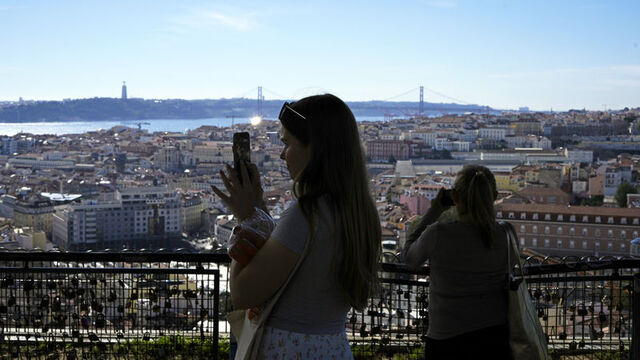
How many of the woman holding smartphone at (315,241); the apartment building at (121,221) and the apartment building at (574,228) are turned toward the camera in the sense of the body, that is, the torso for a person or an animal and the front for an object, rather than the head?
2

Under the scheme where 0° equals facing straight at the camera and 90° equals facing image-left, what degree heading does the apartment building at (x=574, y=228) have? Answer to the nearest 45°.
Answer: approximately 0°

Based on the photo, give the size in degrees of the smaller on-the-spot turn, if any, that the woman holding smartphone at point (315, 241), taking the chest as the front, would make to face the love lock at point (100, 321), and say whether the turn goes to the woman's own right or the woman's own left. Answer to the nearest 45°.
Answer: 0° — they already face it

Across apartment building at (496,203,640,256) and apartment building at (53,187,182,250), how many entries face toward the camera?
2

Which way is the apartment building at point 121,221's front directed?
toward the camera

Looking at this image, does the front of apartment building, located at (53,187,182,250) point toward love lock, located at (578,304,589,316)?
yes

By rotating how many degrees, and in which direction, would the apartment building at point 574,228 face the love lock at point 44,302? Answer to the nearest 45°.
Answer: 0° — it already faces it

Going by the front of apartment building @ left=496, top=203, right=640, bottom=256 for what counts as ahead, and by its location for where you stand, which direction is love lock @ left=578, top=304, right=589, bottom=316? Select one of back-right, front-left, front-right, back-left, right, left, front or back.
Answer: front

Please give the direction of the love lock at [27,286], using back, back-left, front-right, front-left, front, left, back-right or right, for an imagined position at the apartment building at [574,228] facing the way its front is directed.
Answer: front

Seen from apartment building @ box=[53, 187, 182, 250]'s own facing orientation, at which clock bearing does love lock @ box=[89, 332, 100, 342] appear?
The love lock is roughly at 12 o'clock from the apartment building.

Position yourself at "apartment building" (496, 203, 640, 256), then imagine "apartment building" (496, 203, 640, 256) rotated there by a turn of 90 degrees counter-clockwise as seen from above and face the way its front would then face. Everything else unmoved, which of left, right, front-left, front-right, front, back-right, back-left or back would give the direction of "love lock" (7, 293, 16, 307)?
right

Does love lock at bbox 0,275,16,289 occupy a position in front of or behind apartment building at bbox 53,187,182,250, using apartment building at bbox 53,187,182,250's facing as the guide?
in front

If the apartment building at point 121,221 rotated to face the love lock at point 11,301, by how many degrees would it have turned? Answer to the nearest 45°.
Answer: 0° — it already faces it

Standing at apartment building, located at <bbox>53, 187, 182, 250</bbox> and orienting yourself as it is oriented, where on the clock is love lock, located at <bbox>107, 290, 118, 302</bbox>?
The love lock is roughly at 12 o'clock from the apartment building.
